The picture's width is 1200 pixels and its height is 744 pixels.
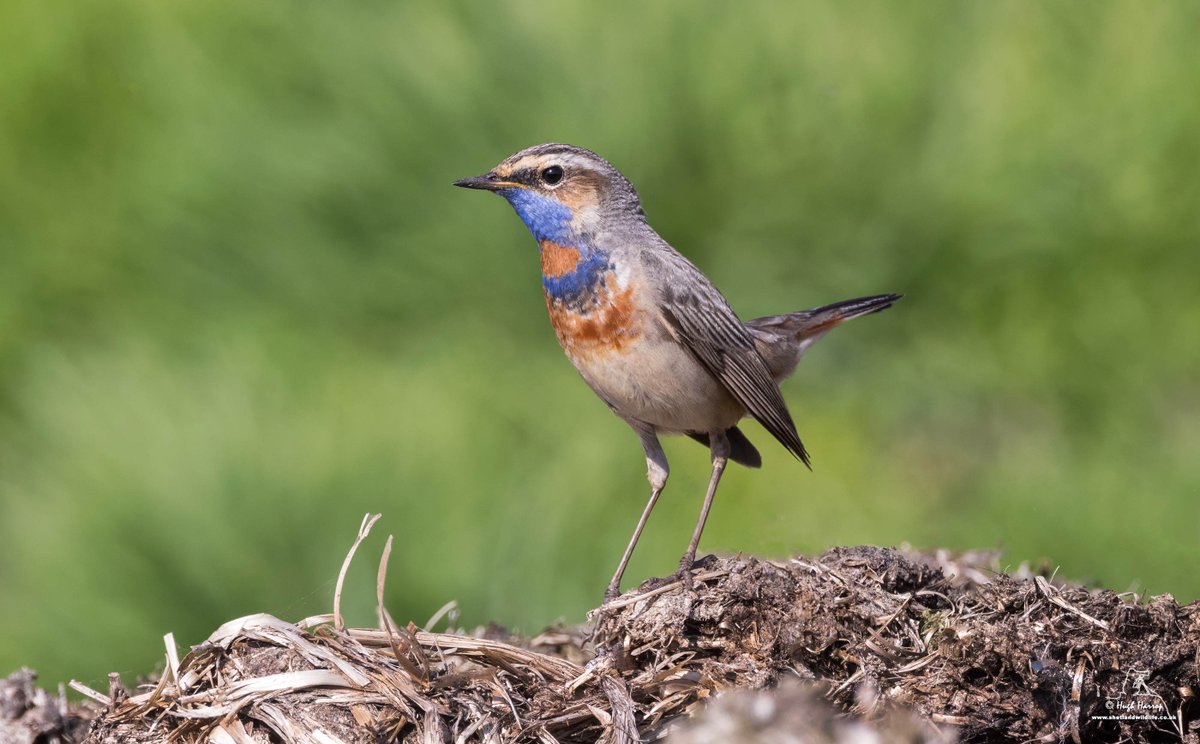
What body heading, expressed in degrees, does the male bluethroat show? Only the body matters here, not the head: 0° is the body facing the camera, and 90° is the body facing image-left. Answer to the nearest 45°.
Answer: approximately 90°
